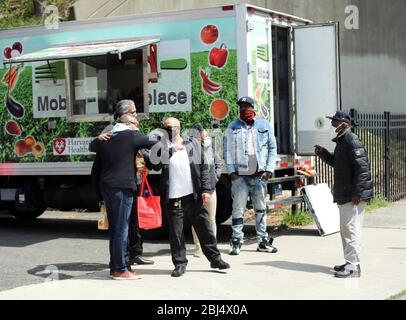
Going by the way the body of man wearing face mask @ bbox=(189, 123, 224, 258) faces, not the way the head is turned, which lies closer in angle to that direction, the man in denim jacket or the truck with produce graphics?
the man in denim jacket

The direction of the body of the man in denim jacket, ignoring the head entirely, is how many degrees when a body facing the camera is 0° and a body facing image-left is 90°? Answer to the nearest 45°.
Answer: approximately 0°

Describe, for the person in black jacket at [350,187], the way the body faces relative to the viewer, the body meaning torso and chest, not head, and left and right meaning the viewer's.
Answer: facing to the left of the viewer

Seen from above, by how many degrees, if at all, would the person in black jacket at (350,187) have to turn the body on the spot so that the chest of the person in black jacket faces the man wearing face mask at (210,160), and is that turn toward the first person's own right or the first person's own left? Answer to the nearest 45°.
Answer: approximately 45° to the first person's own right

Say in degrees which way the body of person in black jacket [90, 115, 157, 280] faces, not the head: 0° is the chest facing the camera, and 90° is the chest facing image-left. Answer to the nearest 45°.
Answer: approximately 225°

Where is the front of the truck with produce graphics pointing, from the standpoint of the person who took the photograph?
facing away from the viewer and to the left of the viewer

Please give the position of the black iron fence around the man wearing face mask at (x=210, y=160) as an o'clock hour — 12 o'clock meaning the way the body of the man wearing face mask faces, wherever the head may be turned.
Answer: The black iron fence is roughly at 10 o'clock from the man wearing face mask.

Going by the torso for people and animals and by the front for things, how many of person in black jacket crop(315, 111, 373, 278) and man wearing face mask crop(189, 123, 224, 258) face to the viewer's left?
1
